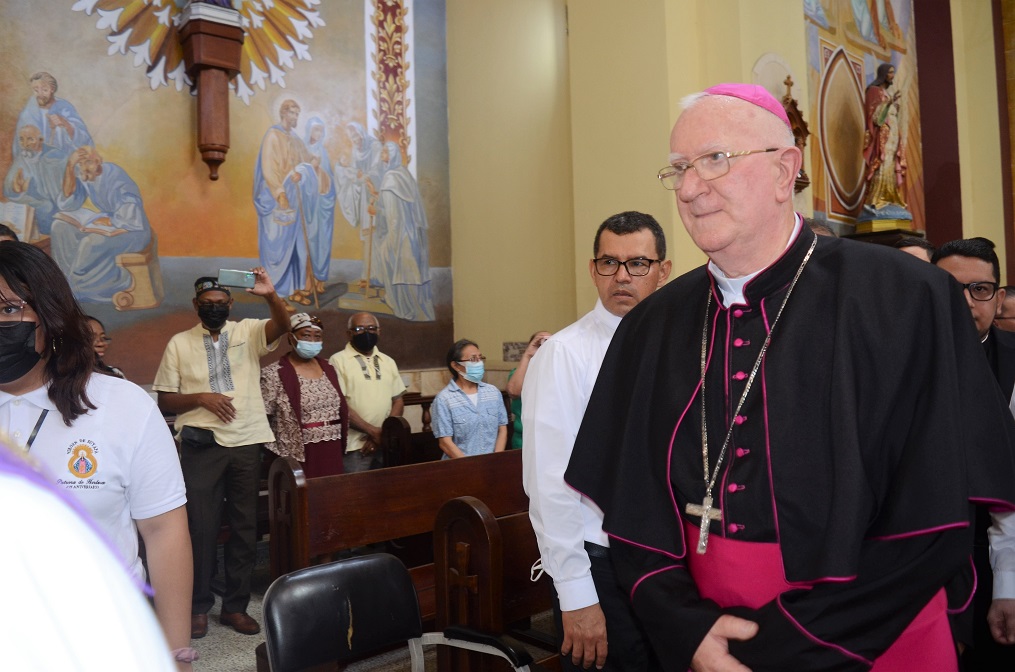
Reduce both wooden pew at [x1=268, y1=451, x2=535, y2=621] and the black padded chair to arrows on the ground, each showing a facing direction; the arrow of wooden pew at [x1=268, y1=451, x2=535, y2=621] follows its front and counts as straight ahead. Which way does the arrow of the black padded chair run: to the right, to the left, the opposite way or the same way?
the opposite way

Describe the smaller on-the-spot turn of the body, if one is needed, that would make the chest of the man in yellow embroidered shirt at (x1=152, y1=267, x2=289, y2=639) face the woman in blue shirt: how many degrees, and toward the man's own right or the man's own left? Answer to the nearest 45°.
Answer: approximately 90° to the man's own left

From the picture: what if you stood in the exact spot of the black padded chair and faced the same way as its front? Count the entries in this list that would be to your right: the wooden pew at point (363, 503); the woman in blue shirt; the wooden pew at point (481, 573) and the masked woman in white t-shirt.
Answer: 1

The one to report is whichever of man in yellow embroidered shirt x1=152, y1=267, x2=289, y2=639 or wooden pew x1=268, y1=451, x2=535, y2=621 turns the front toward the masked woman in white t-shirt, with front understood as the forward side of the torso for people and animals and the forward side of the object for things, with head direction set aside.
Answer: the man in yellow embroidered shirt

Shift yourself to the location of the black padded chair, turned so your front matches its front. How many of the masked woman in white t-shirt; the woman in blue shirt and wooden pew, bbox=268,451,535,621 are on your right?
1
